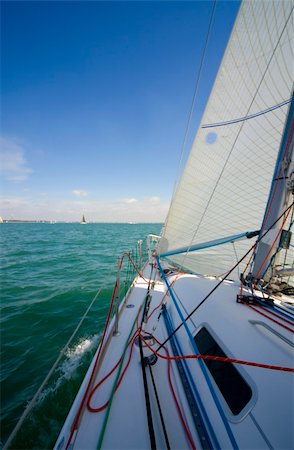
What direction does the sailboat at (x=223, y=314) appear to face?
away from the camera
